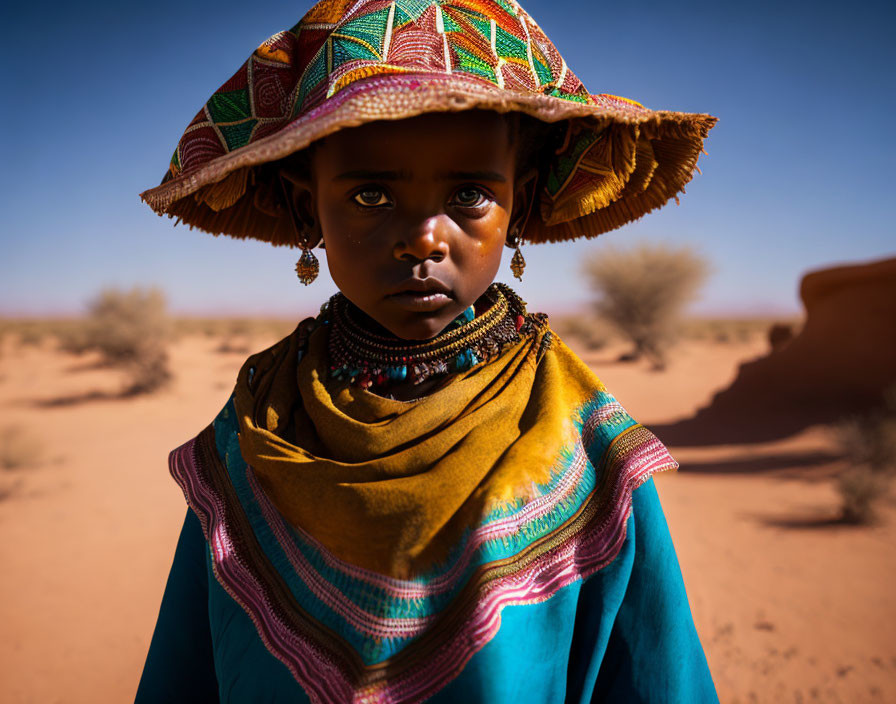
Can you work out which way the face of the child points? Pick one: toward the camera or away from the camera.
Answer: toward the camera

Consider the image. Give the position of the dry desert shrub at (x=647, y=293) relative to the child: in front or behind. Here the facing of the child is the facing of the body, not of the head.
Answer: behind

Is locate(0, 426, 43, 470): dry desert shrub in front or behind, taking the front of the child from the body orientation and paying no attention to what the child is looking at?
behind

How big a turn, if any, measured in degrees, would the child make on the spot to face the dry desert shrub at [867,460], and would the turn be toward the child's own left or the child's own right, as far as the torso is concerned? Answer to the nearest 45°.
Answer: approximately 135° to the child's own left

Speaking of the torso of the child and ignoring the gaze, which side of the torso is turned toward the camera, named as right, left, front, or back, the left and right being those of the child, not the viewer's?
front
